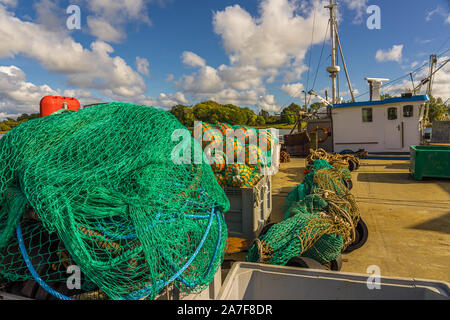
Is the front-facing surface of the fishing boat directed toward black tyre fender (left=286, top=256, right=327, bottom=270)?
no

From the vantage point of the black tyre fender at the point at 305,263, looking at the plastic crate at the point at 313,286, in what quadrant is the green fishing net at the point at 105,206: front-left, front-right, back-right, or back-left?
front-right

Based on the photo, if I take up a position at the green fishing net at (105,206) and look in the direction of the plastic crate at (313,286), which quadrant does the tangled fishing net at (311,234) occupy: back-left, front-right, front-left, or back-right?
front-left

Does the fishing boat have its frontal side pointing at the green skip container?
no

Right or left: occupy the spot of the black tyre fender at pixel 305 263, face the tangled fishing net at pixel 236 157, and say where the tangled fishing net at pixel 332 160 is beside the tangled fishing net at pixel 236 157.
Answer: right

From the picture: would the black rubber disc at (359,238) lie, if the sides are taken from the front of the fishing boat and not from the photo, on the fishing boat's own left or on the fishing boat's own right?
on the fishing boat's own right

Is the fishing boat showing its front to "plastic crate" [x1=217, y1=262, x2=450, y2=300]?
no
